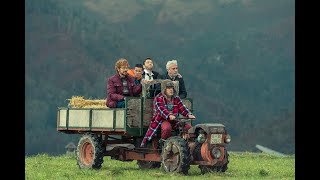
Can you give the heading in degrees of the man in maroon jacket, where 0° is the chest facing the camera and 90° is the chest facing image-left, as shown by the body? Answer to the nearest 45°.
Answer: approximately 315°

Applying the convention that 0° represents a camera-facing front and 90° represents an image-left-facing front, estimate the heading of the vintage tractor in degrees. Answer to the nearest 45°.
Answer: approximately 315°

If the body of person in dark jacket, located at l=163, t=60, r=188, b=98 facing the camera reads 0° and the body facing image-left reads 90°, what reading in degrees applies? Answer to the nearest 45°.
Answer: approximately 315°

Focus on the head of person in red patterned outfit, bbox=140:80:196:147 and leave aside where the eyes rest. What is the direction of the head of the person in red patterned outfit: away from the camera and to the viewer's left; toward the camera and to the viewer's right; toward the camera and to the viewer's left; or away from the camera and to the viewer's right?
toward the camera and to the viewer's right

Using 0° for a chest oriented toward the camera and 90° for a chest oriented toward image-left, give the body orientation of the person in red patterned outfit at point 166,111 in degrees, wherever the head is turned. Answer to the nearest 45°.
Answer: approximately 315°
